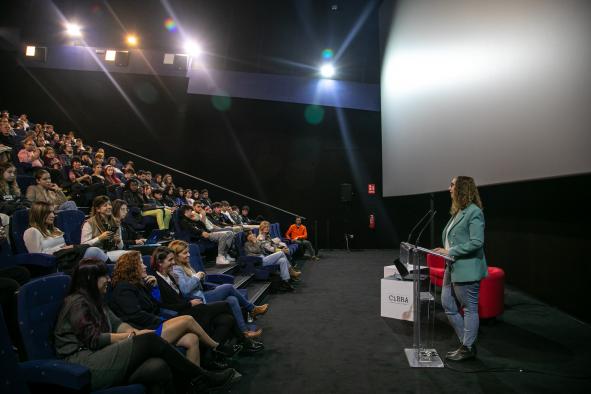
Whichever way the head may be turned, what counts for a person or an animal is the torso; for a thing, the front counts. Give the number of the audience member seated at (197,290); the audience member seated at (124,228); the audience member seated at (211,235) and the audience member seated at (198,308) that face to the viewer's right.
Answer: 4

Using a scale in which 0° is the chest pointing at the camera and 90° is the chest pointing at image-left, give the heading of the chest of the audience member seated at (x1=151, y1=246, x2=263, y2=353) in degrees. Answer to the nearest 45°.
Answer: approximately 270°

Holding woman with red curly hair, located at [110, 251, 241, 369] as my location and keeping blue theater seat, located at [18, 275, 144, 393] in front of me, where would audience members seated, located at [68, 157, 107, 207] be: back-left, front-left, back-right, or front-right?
back-right

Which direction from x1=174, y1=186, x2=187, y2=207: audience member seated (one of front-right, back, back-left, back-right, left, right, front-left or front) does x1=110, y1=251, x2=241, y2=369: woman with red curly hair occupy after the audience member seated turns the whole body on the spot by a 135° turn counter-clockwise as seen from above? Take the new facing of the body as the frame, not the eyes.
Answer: back

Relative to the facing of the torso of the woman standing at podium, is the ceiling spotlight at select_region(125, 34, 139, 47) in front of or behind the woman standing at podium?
in front

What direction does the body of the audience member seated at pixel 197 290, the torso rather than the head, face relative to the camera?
to the viewer's right

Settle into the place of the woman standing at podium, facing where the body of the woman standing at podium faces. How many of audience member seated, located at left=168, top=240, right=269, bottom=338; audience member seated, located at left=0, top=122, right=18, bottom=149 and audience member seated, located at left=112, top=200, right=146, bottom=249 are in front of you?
3

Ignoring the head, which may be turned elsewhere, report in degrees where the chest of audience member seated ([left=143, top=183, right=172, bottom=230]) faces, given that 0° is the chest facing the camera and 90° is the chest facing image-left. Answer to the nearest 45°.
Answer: approximately 270°

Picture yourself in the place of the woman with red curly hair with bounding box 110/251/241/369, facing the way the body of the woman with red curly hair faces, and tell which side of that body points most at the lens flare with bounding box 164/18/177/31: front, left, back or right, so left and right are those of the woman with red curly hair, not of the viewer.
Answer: left

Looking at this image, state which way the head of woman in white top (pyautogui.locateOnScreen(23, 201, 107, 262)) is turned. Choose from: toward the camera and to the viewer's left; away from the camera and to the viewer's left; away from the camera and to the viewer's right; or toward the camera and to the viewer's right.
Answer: toward the camera and to the viewer's right

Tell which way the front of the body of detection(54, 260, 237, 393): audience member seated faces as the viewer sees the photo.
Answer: to the viewer's right

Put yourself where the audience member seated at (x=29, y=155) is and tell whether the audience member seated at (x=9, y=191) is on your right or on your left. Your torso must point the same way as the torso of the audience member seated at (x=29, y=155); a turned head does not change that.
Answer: on your right

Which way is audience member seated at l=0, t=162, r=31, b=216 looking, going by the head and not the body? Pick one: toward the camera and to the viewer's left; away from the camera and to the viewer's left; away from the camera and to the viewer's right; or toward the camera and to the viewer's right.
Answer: toward the camera and to the viewer's right
